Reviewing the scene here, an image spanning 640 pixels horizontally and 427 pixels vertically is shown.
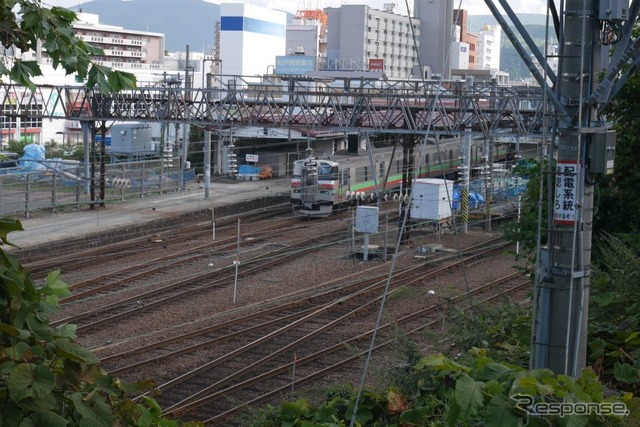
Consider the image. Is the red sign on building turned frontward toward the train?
yes

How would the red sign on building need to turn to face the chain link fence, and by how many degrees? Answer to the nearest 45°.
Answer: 0° — it already faces it

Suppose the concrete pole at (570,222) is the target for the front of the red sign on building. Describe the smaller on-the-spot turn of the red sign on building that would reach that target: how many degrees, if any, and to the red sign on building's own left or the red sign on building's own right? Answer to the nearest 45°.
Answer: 0° — it already faces it

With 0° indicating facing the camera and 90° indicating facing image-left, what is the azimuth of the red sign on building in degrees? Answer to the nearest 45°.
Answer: approximately 0°

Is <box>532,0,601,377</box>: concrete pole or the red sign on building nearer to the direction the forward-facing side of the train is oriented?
the concrete pole

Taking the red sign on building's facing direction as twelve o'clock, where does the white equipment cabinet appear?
The white equipment cabinet is roughly at 12 o'clock from the red sign on building.

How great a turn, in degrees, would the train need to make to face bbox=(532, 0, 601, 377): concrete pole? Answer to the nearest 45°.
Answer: approximately 45° to its left

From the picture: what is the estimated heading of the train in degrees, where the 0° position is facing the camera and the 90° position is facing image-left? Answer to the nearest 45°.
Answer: approximately 45°

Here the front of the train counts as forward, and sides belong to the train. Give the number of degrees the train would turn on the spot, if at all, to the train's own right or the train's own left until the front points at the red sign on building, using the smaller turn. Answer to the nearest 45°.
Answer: approximately 135° to the train's own right
